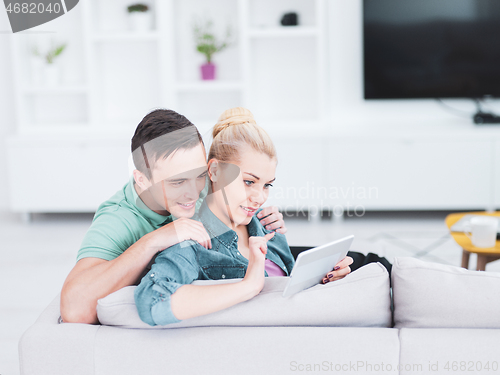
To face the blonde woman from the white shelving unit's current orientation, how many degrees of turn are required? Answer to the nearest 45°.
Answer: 0° — it already faces them

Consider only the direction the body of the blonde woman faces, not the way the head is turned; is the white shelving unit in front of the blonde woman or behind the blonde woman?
behind

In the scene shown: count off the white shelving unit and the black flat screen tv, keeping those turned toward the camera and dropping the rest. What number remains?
2

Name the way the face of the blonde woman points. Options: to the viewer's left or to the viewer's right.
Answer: to the viewer's right

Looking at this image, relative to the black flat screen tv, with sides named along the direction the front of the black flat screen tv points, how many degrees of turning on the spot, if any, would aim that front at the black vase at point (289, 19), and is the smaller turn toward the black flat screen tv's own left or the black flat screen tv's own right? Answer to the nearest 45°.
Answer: approximately 90° to the black flat screen tv's own right

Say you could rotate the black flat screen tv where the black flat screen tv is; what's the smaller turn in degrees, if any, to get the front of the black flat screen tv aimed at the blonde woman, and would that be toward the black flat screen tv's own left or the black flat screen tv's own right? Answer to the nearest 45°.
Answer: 0° — it already faces them

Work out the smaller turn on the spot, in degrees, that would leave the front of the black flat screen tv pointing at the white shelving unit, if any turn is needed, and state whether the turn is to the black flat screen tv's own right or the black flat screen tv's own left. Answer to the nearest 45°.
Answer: approximately 90° to the black flat screen tv's own right

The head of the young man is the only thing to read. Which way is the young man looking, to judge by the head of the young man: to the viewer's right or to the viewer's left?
to the viewer's right
